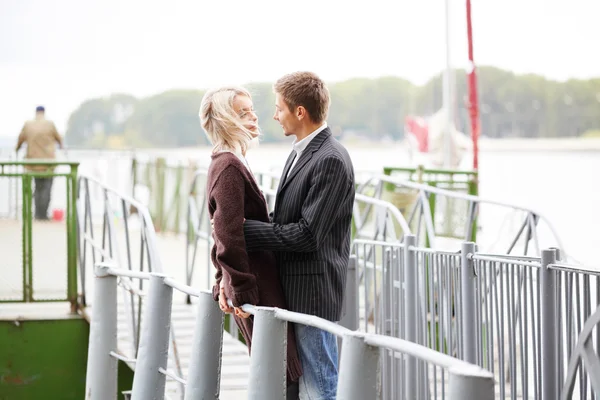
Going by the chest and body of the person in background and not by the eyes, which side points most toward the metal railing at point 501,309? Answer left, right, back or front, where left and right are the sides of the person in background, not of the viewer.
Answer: back

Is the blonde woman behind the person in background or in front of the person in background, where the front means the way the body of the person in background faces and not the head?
behind

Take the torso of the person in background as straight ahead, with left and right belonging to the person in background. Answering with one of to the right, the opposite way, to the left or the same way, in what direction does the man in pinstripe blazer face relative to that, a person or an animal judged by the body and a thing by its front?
to the left

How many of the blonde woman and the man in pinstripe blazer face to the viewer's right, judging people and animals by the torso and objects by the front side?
1

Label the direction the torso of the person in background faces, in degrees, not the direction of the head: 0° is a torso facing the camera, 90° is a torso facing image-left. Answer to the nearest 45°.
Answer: approximately 180°

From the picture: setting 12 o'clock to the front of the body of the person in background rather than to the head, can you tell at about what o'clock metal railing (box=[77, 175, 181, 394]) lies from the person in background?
The metal railing is roughly at 6 o'clock from the person in background.

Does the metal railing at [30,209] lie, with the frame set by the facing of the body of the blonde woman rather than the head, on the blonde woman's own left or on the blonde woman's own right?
on the blonde woman's own left

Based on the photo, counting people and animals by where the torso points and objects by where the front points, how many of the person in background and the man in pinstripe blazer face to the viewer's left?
1

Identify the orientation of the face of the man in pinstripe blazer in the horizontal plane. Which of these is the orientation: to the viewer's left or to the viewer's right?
to the viewer's left

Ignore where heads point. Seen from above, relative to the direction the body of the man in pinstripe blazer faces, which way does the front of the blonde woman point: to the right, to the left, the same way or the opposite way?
the opposite way

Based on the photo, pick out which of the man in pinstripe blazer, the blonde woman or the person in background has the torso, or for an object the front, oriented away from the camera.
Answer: the person in background

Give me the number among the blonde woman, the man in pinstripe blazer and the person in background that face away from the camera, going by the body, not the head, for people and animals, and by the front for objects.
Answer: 1

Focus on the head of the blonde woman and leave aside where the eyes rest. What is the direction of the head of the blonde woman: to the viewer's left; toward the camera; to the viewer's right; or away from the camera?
to the viewer's right

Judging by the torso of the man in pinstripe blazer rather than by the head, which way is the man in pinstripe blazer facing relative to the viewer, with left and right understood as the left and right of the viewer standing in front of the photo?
facing to the left of the viewer

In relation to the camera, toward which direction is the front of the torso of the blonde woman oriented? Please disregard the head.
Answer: to the viewer's right
